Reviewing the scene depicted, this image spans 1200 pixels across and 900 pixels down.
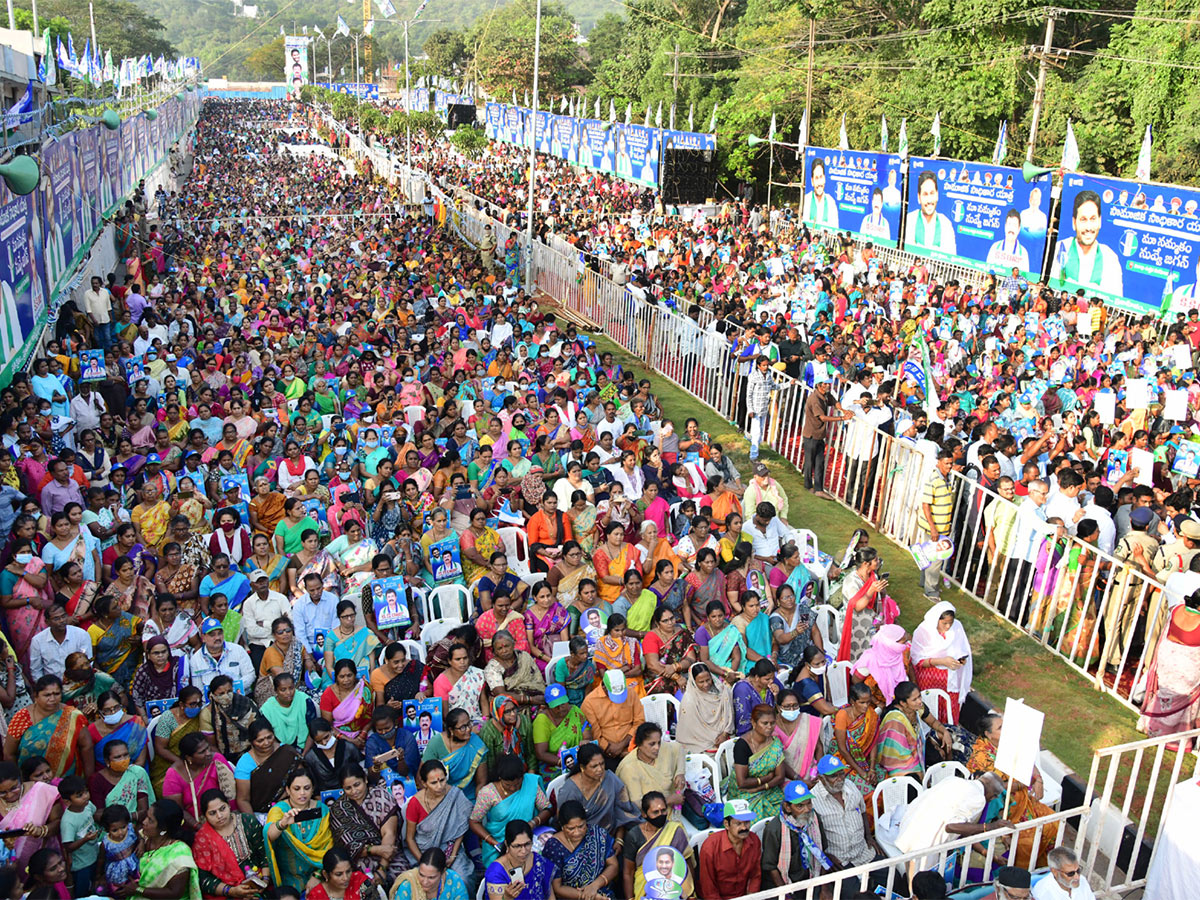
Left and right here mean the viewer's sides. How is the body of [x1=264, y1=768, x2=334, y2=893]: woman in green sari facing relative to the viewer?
facing the viewer

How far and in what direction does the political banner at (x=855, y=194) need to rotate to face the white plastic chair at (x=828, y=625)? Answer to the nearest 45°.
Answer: approximately 45° to its left

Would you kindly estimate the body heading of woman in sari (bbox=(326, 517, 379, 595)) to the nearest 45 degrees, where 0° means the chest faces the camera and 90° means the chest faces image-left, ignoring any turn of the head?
approximately 0°

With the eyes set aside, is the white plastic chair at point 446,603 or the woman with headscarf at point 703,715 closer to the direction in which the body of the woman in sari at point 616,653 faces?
the woman with headscarf

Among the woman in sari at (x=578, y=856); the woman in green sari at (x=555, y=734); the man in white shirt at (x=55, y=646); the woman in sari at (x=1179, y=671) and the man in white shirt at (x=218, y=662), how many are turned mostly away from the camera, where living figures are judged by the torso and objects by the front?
1

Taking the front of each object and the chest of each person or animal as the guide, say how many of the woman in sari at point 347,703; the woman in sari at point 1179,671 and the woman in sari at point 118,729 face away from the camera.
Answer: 1

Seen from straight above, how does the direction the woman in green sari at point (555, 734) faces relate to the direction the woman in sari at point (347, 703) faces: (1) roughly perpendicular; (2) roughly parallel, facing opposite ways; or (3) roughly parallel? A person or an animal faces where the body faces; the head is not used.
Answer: roughly parallel

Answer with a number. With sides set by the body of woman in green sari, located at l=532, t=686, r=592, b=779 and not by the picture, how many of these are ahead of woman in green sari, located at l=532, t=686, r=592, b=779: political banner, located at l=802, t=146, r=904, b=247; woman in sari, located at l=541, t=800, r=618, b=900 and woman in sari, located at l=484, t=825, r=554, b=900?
2

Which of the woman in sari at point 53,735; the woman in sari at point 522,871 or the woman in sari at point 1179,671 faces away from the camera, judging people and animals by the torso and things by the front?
the woman in sari at point 1179,671

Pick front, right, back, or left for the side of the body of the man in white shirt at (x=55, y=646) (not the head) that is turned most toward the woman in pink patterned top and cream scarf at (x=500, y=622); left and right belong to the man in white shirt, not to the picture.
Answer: left

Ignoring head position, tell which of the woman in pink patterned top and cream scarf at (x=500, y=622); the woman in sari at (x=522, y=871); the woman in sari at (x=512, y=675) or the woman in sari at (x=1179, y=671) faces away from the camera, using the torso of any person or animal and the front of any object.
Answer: the woman in sari at (x=1179, y=671)

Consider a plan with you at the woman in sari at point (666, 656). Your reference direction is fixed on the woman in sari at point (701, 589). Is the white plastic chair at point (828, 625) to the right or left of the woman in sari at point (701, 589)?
right

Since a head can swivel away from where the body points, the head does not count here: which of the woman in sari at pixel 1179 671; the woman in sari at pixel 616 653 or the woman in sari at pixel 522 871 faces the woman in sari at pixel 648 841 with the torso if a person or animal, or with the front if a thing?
the woman in sari at pixel 616 653

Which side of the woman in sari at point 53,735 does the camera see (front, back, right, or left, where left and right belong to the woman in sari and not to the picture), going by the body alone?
front

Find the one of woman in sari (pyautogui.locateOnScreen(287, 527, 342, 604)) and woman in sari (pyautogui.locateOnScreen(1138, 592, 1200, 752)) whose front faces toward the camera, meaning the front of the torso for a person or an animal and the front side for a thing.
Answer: woman in sari (pyautogui.locateOnScreen(287, 527, 342, 604))

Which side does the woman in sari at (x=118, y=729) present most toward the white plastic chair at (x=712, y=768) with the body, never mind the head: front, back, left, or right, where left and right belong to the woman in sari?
left

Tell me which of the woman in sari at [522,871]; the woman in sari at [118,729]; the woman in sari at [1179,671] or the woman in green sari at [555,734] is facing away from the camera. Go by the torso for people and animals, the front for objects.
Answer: the woman in sari at [1179,671]

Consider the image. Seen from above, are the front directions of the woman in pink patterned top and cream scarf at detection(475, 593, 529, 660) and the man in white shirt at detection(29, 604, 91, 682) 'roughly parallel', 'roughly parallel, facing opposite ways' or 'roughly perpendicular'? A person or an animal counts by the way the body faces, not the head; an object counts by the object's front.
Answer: roughly parallel

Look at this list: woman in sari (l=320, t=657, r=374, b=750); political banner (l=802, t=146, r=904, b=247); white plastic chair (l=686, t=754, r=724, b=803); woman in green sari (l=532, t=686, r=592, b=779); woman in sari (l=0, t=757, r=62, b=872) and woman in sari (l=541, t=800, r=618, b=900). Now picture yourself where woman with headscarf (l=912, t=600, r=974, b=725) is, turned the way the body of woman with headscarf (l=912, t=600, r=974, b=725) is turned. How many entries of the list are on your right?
5

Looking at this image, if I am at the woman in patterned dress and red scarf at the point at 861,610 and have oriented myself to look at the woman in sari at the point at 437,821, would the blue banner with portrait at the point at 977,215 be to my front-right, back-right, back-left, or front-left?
back-right
